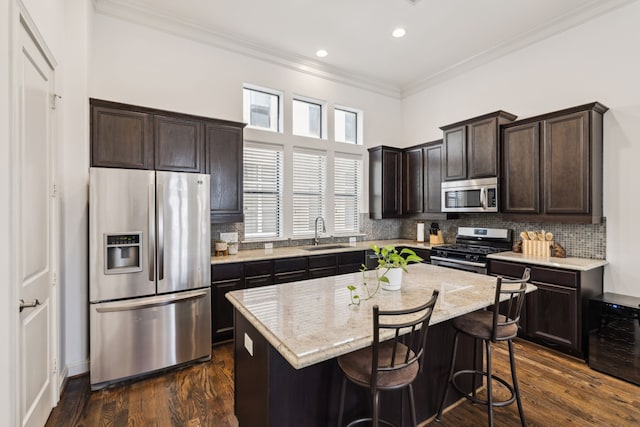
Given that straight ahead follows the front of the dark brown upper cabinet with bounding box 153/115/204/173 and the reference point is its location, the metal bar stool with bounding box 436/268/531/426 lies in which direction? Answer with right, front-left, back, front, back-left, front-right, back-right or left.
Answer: front-left

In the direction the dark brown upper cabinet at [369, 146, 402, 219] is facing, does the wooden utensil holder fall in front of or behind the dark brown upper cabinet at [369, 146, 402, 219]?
in front

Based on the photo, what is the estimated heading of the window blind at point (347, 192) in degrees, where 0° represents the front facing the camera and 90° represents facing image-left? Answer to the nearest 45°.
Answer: approximately 315°

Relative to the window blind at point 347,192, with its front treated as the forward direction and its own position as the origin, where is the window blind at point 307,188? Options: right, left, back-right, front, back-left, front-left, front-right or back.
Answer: right

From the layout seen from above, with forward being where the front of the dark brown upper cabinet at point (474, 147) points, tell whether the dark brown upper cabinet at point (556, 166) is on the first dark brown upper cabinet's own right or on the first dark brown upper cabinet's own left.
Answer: on the first dark brown upper cabinet's own left
